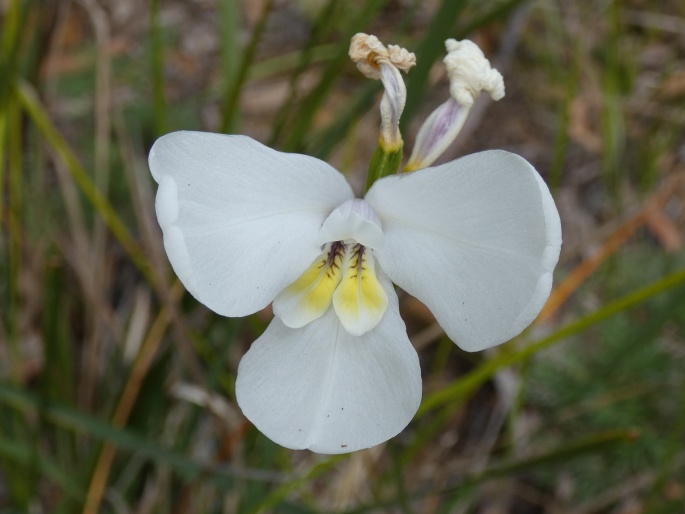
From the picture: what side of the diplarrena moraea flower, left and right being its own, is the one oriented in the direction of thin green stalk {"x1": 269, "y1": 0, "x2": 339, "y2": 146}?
back

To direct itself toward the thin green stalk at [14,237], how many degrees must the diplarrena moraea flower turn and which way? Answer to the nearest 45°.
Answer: approximately 135° to its right

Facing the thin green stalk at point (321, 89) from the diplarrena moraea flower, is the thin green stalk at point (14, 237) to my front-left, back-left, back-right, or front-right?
front-left

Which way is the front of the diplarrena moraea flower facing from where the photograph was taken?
facing the viewer

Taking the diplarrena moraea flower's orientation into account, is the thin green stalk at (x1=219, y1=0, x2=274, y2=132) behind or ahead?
behind
